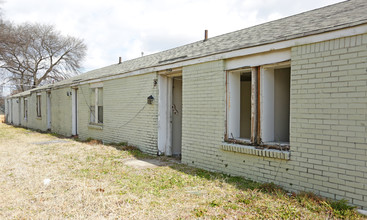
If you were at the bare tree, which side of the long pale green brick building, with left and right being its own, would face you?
right

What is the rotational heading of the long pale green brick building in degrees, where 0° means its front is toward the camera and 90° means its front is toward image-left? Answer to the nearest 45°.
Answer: approximately 45°
